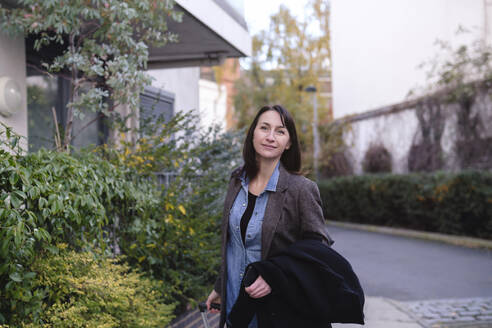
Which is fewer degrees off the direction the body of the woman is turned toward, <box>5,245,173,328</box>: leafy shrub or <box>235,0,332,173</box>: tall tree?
the leafy shrub

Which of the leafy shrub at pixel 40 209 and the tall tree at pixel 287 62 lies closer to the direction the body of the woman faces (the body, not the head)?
the leafy shrub

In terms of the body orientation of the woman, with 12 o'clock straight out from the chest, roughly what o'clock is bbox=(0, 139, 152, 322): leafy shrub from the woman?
The leafy shrub is roughly at 2 o'clock from the woman.

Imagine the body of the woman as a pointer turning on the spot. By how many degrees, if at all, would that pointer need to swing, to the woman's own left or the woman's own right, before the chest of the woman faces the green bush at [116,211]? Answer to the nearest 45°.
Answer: approximately 90° to the woman's own right

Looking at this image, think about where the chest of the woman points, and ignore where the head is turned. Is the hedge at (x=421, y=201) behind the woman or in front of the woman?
behind

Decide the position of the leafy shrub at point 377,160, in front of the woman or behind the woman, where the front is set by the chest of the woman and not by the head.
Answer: behind

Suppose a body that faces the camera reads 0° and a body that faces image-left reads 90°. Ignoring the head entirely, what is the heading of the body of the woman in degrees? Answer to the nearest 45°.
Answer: approximately 45°

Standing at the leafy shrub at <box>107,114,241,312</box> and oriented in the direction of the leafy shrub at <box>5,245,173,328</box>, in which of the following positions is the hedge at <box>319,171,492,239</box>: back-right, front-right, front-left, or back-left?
back-left
